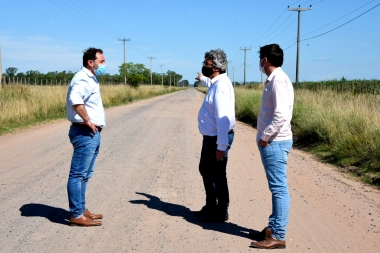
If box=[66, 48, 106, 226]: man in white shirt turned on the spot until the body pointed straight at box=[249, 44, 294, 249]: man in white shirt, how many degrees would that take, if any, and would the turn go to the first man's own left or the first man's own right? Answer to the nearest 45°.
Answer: approximately 45° to the first man's own right

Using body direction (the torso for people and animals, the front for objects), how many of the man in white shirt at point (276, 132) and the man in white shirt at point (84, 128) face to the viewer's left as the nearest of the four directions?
1

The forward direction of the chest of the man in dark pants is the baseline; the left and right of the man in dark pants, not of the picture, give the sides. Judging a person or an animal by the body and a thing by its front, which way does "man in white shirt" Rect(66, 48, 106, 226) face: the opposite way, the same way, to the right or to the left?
the opposite way

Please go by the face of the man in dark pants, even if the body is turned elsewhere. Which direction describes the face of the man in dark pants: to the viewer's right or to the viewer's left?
to the viewer's left

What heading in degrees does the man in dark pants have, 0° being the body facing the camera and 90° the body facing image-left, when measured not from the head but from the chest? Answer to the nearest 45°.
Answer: approximately 90°

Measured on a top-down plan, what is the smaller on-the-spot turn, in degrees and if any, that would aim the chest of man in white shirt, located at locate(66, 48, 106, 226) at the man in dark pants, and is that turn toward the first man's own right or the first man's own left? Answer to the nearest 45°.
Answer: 0° — they already face them

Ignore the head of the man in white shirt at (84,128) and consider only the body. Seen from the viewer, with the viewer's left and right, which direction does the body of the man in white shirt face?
facing to the right of the viewer

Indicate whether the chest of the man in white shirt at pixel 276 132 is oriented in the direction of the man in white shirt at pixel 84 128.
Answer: yes

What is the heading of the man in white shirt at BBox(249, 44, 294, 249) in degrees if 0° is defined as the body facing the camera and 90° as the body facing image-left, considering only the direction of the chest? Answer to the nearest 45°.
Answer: approximately 90°

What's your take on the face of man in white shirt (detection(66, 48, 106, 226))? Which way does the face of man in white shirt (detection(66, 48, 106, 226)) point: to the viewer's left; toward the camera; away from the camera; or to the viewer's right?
to the viewer's right
